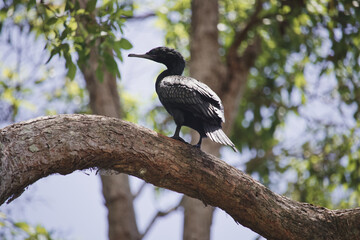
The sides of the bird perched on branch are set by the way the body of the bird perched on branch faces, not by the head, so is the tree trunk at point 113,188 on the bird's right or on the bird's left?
on the bird's right

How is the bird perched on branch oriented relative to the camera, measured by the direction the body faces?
to the viewer's left
